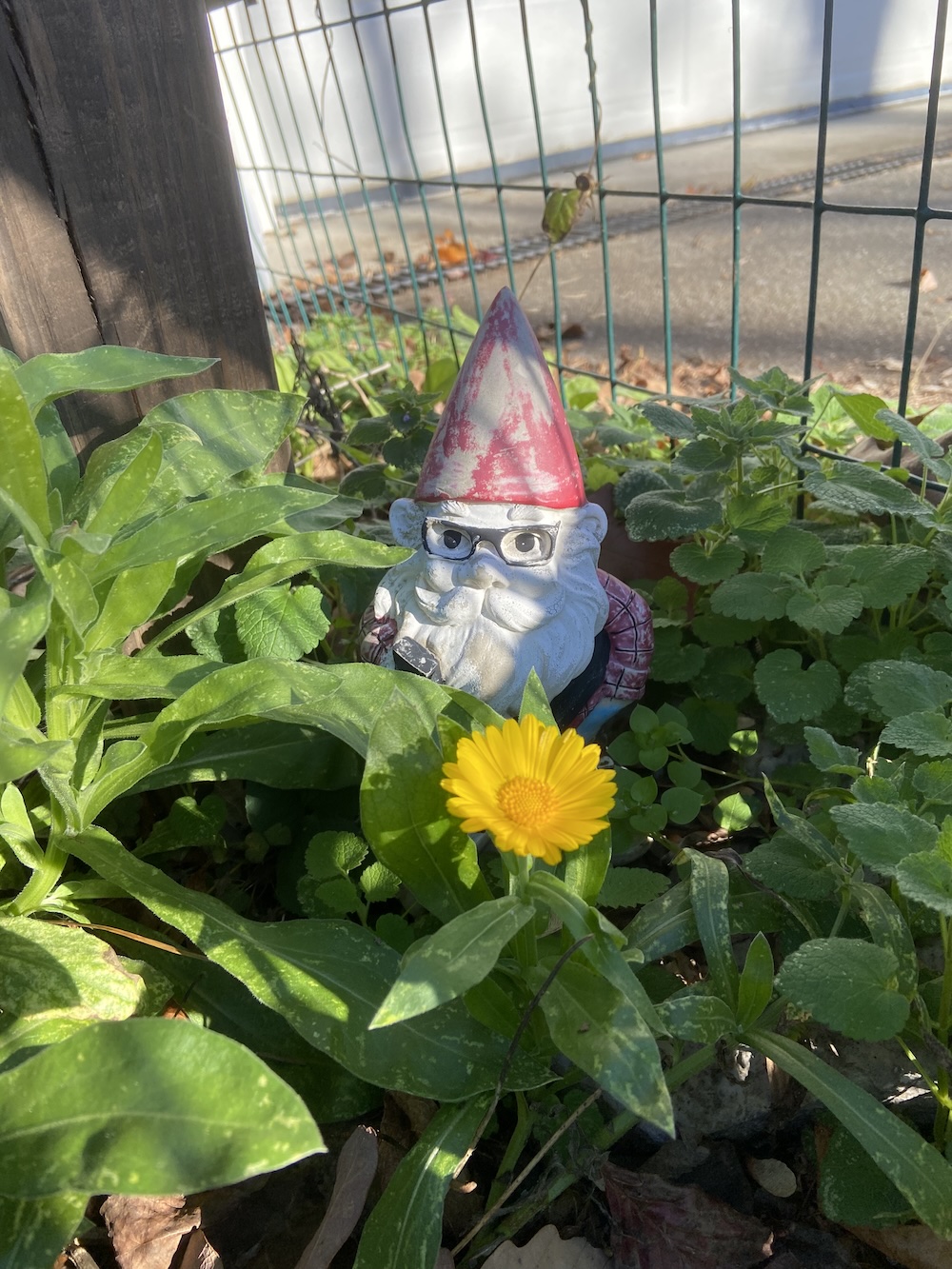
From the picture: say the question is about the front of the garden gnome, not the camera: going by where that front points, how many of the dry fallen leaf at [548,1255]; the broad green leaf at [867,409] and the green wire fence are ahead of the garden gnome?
1

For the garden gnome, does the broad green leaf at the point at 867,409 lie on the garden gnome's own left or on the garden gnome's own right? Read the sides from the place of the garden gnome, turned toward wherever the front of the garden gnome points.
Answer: on the garden gnome's own left

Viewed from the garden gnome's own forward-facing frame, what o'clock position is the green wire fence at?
The green wire fence is roughly at 6 o'clock from the garden gnome.

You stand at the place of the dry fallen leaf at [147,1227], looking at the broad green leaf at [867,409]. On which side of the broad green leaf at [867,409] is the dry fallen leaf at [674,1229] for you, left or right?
right

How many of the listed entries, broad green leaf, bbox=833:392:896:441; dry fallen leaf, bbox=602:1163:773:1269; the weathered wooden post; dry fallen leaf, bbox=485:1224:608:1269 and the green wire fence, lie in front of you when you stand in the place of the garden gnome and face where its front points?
2

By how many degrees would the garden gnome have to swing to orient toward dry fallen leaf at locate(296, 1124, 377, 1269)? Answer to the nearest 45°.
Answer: approximately 45° to its right

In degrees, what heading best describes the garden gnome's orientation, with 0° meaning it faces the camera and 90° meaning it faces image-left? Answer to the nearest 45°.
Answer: approximately 0°

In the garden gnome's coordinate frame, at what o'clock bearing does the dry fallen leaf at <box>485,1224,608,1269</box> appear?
The dry fallen leaf is roughly at 12 o'clock from the garden gnome.

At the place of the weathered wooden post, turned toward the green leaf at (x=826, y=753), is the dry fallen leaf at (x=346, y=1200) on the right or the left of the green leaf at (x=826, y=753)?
right

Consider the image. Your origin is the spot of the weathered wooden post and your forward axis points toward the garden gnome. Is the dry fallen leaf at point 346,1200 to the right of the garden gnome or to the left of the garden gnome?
right

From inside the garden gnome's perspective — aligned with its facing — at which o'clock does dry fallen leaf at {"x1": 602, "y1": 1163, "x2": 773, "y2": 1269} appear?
The dry fallen leaf is roughly at 12 o'clock from the garden gnome.

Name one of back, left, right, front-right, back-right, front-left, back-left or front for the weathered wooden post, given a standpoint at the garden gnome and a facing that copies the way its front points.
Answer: back-right

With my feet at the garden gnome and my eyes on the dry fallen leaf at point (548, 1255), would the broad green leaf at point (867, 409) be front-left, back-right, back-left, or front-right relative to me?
back-left

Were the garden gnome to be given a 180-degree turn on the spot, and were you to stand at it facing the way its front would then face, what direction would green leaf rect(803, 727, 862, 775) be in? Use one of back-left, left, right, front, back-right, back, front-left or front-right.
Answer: back-right

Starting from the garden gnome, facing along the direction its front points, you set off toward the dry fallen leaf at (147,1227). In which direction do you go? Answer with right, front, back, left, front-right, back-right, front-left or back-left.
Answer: front-right
